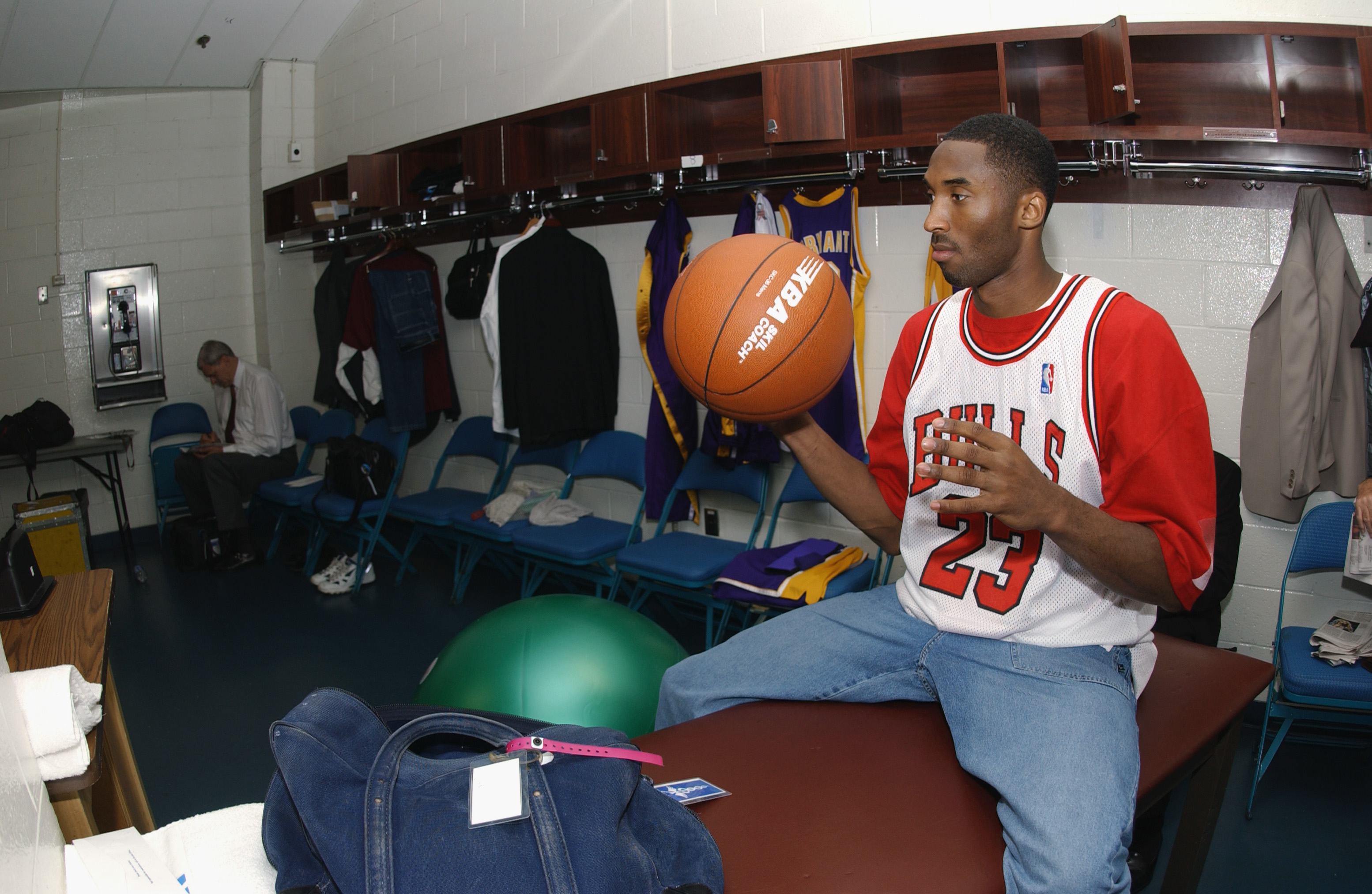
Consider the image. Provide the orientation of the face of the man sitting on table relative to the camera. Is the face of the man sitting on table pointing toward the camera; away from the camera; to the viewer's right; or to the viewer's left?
to the viewer's left

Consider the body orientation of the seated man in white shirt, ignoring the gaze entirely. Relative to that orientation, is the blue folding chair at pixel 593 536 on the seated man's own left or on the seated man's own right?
on the seated man's own left

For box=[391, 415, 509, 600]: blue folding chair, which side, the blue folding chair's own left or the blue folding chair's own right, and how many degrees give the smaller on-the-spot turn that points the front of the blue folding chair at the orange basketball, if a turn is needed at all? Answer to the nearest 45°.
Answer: approximately 45° to the blue folding chair's own left

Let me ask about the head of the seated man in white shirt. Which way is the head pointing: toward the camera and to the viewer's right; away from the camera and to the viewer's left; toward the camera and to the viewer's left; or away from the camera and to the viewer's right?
toward the camera and to the viewer's left

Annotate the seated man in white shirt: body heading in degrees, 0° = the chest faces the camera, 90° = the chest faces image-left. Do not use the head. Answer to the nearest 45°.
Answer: approximately 45°

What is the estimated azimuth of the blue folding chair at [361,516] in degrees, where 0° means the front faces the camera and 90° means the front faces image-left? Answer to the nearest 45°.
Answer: approximately 45°
